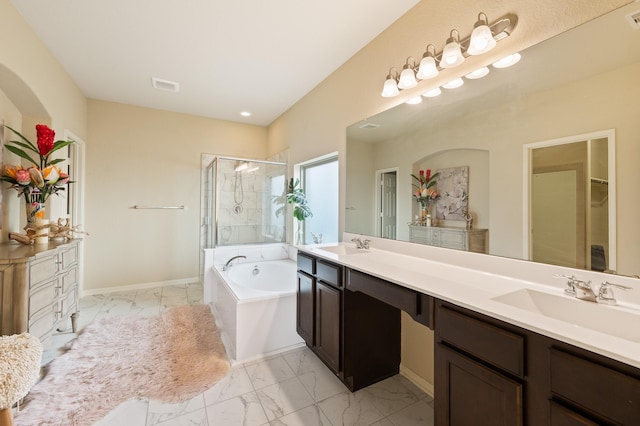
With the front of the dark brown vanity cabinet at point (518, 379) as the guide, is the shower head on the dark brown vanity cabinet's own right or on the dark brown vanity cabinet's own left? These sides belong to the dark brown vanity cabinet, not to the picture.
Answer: on the dark brown vanity cabinet's own right

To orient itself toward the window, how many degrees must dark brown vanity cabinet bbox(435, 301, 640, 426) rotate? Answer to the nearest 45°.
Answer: approximately 90° to its right

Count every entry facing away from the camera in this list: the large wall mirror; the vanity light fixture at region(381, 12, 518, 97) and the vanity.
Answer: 0

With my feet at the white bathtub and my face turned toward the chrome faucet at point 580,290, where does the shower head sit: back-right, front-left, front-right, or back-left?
back-left

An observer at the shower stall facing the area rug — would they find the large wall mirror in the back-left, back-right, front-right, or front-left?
front-left

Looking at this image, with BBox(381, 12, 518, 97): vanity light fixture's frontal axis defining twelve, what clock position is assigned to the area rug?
The area rug is roughly at 1 o'clock from the vanity light fixture.

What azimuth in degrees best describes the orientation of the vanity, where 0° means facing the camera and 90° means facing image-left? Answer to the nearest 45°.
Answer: approximately 45°

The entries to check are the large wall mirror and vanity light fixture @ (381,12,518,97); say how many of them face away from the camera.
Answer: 0

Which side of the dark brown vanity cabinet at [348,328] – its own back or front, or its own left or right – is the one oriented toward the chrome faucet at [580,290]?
left
